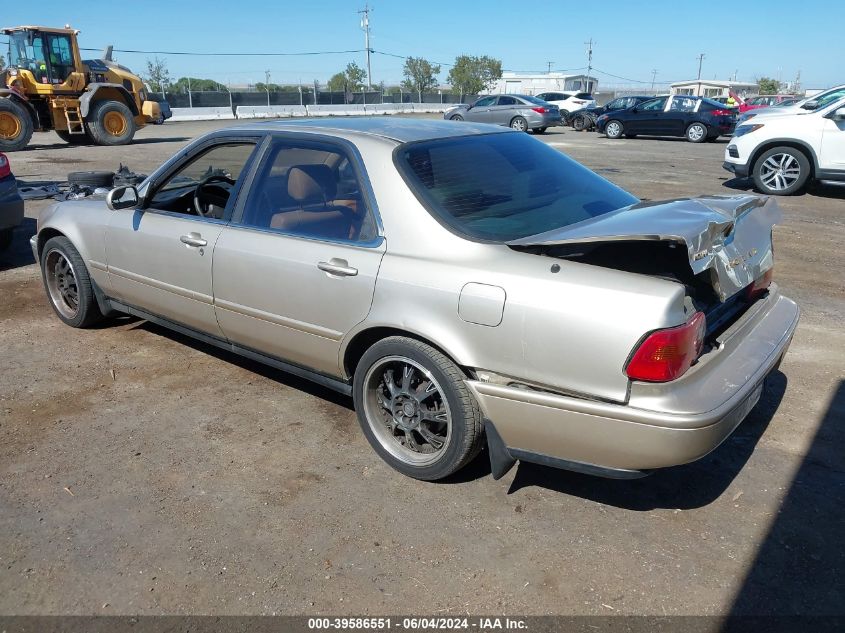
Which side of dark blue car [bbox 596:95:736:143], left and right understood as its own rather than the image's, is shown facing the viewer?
left

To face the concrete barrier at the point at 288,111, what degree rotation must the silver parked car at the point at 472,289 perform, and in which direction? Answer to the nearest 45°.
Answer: approximately 45° to its right

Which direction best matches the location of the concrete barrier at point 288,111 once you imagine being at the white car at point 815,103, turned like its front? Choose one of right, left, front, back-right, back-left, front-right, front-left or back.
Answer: front-right

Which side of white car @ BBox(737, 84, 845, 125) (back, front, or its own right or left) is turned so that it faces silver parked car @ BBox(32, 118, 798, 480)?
left

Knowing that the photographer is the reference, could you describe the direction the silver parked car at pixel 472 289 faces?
facing away from the viewer and to the left of the viewer

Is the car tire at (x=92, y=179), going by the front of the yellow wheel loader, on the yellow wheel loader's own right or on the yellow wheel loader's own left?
on the yellow wheel loader's own left

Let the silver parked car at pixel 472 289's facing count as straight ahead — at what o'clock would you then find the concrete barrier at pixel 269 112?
The concrete barrier is roughly at 1 o'clock from the silver parked car.

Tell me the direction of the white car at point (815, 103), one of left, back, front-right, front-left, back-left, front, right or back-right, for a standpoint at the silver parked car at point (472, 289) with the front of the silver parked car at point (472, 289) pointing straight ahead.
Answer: right
